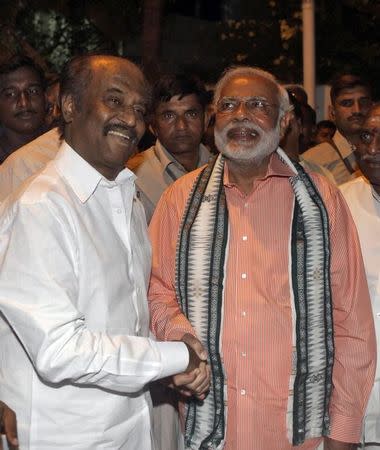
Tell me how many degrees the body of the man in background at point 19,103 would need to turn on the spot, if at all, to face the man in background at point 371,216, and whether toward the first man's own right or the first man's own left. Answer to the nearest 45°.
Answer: approximately 45° to the first man's own left

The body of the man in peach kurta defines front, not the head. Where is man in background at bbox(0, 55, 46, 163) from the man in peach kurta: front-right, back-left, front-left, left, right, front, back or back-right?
back-right

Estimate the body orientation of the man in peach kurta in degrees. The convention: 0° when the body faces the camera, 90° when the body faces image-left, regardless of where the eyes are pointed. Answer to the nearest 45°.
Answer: approximately 0°

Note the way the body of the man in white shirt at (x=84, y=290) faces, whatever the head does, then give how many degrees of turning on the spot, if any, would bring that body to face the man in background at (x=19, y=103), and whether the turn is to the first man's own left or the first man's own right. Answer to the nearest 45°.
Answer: approximately 135° to the first man's own left

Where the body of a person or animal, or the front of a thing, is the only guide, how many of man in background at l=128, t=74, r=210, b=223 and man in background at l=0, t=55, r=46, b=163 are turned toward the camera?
2

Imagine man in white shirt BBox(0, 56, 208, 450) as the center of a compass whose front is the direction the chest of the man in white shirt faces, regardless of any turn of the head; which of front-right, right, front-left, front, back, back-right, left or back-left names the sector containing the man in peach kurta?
left

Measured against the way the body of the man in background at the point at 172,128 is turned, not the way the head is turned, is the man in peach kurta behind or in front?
in front
